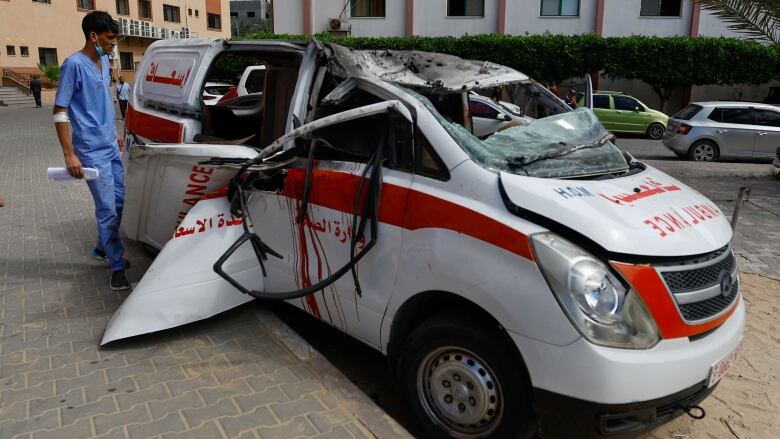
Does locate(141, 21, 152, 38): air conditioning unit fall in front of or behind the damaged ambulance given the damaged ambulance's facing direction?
behind

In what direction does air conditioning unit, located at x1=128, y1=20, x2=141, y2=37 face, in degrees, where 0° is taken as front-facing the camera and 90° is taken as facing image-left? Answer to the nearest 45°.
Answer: approximately 0°

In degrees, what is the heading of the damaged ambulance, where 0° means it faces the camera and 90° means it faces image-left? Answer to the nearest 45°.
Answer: approximately 315°

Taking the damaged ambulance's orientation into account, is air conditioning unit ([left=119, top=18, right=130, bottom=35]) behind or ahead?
behind

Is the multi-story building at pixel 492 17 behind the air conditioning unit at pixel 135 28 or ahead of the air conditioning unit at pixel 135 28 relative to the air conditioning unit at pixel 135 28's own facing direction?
ahead

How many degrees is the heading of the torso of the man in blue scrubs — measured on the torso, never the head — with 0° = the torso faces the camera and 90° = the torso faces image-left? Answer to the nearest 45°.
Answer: approximately 315°

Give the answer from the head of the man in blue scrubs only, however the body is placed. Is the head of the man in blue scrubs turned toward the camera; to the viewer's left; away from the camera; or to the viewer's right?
to the viewer's right

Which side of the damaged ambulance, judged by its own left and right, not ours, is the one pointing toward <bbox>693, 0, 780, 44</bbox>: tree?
left

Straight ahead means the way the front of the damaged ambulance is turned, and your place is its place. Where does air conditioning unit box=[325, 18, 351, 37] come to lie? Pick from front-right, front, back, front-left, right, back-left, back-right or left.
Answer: back-left

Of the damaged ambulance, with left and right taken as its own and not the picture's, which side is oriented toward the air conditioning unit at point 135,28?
back

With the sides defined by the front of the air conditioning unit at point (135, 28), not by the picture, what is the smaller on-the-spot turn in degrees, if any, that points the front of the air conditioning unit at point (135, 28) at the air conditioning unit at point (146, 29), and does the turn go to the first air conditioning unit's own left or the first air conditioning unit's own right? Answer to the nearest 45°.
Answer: approximately 135° to the first air conditioning unit's own left

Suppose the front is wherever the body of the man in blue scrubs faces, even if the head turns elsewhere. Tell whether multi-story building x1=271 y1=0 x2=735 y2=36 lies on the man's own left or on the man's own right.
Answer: on the man's own left
